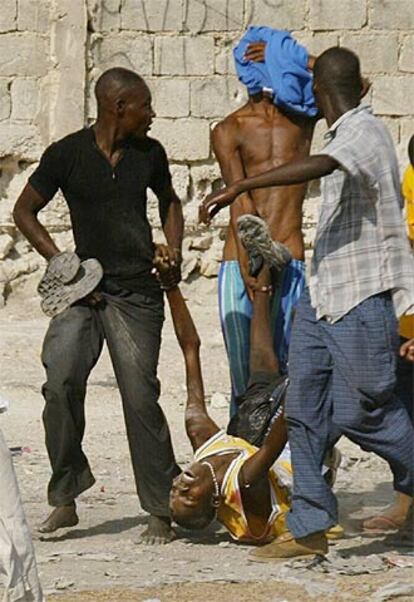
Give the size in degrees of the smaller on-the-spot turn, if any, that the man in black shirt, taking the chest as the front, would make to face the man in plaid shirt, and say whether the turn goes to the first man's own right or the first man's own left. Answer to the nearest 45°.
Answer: approximately 45° to the first man's own left

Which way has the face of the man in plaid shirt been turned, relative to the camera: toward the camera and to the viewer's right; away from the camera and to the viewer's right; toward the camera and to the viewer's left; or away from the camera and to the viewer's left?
away from the camera and to the viewer's left

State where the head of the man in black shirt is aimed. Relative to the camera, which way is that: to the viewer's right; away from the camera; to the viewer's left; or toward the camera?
to the viewer's right

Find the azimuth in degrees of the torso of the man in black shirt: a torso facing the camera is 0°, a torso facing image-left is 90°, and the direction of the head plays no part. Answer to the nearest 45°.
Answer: approximately 0°
